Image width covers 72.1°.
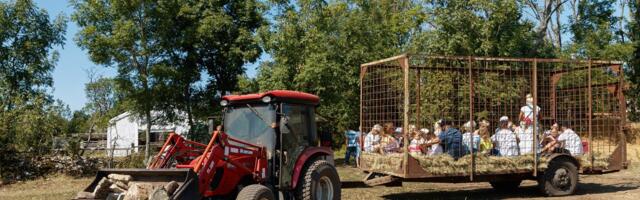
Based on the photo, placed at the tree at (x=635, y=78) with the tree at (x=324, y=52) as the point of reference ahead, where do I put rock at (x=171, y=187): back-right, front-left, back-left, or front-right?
front-left

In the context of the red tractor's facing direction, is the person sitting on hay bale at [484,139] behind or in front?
behind

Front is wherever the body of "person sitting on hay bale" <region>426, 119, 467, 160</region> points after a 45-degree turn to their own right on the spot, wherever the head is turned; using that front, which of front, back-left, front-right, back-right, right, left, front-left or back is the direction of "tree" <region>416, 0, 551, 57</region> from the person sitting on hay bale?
front

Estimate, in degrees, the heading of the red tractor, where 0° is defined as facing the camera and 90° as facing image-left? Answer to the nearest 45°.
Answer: approximately 45°

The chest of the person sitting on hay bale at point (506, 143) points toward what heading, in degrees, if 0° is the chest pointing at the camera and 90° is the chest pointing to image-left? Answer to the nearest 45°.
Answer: approximately 180°

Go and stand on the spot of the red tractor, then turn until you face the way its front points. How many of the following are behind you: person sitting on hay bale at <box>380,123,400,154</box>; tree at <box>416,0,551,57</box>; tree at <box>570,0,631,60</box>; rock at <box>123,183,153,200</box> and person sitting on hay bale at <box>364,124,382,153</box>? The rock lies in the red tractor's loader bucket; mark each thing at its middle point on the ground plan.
4

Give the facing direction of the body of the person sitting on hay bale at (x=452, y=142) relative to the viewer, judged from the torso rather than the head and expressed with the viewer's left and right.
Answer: facing away from the viewer and to the left of the viewer

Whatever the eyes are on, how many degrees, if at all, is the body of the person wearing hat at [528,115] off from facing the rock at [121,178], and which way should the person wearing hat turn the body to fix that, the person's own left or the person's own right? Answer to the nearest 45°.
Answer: approximately 45° to the person's own right

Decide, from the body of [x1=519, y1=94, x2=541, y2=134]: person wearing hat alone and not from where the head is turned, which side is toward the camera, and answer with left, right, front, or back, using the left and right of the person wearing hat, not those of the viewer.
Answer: front

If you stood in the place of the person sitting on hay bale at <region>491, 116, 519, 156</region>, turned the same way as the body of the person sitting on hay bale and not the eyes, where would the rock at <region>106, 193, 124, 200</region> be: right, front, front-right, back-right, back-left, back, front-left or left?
back-left

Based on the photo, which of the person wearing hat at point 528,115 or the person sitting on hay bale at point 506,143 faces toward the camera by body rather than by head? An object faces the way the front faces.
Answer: the person wearing hat
